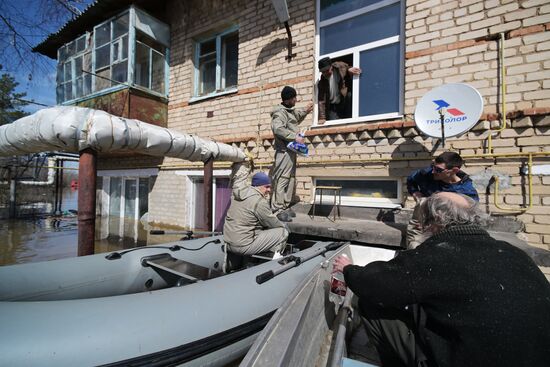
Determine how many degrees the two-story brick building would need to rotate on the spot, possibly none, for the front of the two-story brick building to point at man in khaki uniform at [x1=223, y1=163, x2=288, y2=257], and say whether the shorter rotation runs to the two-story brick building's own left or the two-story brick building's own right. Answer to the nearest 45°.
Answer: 0° — it already faces them

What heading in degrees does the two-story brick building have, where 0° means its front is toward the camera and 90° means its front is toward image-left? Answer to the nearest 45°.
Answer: approximately 45°

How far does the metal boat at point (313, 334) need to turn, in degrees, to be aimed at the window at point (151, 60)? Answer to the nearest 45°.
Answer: approximately 90° to its left

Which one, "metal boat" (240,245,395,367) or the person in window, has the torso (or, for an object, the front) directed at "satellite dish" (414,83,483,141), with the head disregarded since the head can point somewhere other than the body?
the metal boat

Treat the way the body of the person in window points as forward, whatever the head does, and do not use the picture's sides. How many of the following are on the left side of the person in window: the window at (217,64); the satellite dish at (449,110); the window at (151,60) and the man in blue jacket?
2

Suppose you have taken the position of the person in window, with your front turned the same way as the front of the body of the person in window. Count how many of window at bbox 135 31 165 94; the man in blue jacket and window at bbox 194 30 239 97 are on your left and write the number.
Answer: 1

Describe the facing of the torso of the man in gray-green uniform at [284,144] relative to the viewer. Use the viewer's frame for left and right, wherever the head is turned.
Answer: facing to the right of the viewer

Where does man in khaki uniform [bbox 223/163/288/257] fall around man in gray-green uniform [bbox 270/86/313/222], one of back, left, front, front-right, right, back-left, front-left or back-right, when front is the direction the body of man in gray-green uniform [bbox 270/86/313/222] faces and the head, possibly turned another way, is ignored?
right

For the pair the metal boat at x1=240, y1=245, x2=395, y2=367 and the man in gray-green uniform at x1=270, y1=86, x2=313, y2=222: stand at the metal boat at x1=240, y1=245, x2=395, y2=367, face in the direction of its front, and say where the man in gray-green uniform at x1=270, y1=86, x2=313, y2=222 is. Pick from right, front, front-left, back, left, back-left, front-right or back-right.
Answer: front-left

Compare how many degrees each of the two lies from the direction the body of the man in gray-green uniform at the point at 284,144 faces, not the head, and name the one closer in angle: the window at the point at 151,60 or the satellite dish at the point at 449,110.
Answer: the satellite dish

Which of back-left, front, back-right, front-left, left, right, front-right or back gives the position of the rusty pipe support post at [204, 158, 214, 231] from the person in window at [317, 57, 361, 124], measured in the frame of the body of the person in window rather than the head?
front-right

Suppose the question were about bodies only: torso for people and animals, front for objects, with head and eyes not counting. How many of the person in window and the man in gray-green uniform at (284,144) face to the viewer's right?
1

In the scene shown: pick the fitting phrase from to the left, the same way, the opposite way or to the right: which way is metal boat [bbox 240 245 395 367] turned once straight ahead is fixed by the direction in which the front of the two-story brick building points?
the opposite way

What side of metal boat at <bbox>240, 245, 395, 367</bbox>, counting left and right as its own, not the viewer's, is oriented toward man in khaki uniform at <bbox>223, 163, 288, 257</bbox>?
left

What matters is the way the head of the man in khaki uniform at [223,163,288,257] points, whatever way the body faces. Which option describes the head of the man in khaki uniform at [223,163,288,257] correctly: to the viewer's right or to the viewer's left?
to the viewer's right
